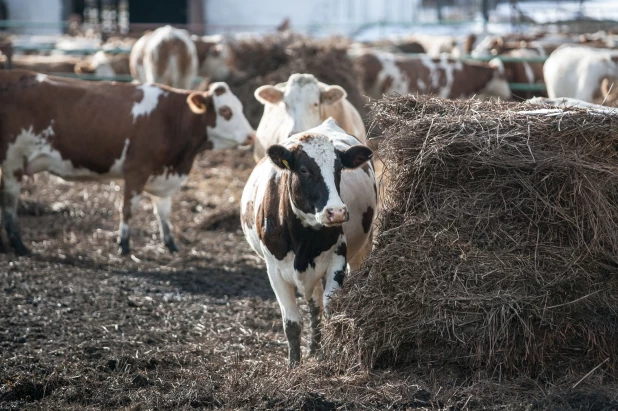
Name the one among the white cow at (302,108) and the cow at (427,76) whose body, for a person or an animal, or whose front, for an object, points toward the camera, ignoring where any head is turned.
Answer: the white cow

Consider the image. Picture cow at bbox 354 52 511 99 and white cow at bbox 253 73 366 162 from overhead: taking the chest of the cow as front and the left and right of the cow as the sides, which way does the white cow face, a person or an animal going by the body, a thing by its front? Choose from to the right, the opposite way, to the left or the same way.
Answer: to the right

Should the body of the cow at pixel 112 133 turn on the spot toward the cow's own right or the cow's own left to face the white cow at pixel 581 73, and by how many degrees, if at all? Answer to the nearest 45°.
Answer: approximately 45° to the cow's own left

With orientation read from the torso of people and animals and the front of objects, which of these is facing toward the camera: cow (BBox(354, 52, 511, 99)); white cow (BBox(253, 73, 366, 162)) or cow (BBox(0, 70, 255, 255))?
the white cow

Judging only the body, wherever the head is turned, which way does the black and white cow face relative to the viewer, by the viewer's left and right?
facing the viewer

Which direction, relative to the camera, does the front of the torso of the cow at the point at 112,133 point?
to the viewer's right

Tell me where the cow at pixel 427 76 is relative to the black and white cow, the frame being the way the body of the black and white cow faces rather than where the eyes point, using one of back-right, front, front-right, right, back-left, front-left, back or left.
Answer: back

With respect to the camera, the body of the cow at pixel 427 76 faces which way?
to the viewer's right

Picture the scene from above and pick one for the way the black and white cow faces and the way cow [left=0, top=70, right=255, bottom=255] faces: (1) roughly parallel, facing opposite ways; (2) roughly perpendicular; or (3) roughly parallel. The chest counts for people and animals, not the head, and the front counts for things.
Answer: roughly perpendicular

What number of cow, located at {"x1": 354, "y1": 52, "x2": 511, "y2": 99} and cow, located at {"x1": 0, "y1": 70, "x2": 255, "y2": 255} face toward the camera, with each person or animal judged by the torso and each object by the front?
0

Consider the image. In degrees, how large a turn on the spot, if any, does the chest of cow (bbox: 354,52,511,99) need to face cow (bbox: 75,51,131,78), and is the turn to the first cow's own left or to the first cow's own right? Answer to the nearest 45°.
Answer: approximately 180°

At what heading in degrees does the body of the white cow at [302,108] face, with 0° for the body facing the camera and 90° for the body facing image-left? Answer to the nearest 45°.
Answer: approximately 0°

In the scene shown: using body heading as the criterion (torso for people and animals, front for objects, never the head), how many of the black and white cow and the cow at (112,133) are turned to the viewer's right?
1

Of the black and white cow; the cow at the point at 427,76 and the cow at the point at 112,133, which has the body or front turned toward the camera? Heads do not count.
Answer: the black and white cow
